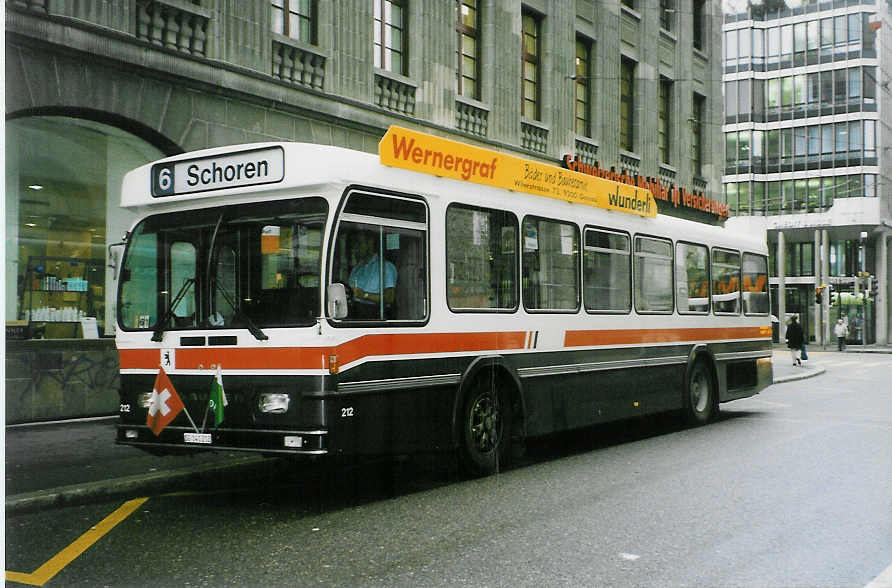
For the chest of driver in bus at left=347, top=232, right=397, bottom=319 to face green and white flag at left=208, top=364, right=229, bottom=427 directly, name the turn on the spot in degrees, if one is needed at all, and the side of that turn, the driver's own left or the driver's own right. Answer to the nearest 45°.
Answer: approximately 45° to the driver's own right

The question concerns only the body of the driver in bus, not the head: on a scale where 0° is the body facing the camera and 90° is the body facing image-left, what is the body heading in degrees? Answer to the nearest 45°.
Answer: approximately 45°

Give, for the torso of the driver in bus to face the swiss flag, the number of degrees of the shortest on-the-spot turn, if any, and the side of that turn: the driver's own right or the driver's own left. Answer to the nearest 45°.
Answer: approximately 45° to the driver's own right

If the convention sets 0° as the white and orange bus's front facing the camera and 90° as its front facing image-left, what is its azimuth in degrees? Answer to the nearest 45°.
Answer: approximately 45°
